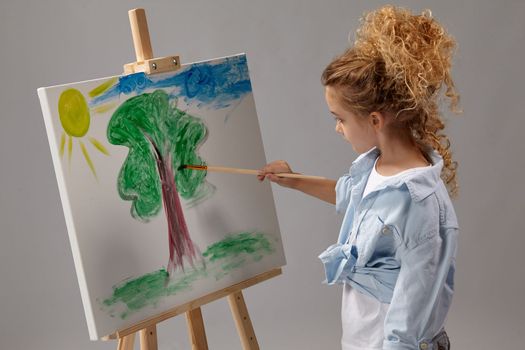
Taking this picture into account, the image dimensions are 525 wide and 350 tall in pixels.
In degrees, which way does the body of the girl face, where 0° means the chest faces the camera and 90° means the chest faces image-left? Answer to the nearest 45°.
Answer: approximately 45°

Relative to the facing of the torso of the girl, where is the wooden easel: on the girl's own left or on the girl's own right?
on the girl's own right

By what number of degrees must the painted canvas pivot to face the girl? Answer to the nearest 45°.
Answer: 0° — it already faces them

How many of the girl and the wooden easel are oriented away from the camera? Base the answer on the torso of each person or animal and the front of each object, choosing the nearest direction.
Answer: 0

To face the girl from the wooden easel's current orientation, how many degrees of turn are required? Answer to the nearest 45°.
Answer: approximately 45° to its left

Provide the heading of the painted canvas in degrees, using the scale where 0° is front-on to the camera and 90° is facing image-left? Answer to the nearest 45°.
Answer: approximately 315°

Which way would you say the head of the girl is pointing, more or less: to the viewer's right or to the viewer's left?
to the viewer's left
